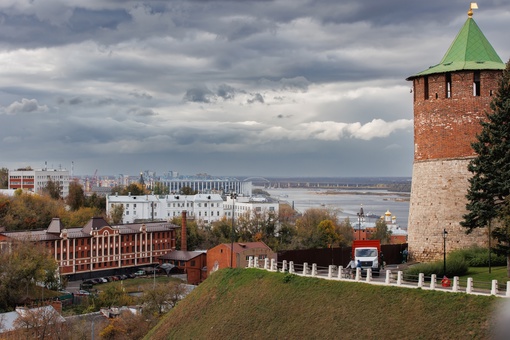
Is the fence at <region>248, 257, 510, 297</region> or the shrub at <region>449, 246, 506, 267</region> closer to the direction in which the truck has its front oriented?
the fence

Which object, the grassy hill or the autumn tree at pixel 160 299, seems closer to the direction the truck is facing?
the grassy hill

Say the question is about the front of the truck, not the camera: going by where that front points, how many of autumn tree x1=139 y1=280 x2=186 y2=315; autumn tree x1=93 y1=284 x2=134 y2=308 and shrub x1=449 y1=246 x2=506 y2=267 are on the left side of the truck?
1

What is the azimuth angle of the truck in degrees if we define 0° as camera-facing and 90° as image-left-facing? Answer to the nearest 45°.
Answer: approximately 0°

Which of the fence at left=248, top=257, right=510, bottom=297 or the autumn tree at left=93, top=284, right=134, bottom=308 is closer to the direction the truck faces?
the fence

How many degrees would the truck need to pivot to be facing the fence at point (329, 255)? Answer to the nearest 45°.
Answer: approximately 135° to its right

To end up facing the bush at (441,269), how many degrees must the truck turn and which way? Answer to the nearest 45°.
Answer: approximately 45° to its left

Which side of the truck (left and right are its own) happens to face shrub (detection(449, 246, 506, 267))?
left

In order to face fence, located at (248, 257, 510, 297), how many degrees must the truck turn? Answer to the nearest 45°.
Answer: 0° — it already faces it
